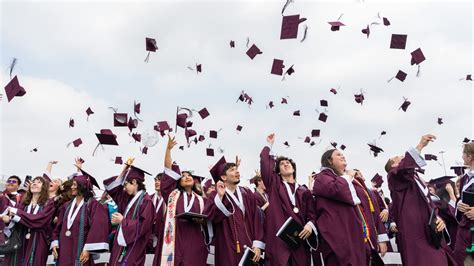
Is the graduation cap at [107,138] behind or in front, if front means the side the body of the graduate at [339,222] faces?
behind

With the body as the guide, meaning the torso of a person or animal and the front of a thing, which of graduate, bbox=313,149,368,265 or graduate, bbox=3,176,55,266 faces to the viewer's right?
graduate, bbox=313,149,368,265

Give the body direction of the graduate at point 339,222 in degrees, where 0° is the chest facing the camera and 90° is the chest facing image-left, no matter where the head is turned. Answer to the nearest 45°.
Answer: approximately 270°

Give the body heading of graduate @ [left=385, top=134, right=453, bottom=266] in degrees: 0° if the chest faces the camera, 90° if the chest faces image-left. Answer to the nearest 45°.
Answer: approximately 270°

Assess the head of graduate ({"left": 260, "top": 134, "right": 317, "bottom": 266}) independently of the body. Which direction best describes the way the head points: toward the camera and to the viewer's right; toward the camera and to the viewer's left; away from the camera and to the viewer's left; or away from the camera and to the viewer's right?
toward the camera and to the viewer's right

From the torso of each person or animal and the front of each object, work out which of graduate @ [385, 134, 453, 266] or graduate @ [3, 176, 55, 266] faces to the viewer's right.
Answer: graduate @ [385, 134, 453, 266]
